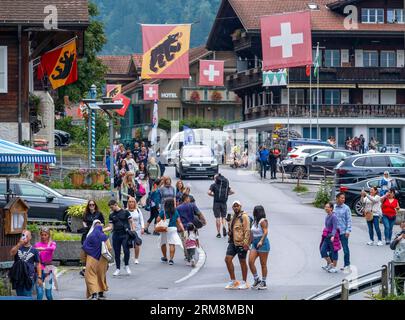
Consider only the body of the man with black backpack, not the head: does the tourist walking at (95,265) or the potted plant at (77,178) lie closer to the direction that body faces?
the potted plant

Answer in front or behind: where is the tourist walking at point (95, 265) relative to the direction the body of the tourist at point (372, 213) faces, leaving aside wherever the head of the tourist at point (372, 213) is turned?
in front

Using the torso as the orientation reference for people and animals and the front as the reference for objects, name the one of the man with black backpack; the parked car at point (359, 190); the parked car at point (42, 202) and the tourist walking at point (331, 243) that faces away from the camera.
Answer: the man with black backpack

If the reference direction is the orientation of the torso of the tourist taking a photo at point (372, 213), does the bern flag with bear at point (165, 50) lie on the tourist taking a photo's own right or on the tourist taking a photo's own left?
on the tourist taking a photo's own right

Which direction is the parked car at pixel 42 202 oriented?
to the viewer's right

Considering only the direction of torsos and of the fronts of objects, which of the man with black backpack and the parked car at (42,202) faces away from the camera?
the man with black backpack

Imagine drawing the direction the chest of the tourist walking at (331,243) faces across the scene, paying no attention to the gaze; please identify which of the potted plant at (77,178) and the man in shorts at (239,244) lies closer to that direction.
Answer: the man in shorts

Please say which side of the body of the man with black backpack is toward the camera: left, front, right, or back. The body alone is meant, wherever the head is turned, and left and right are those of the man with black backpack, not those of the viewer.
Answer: back
